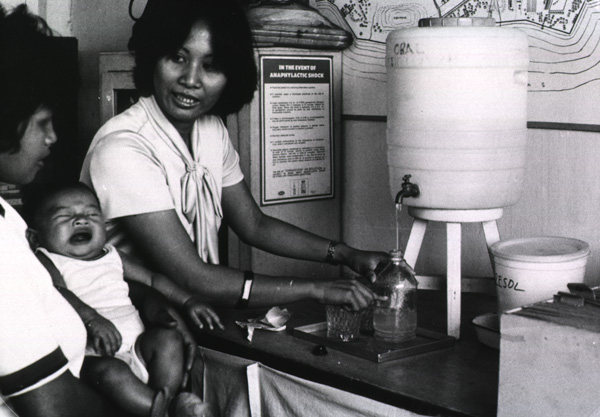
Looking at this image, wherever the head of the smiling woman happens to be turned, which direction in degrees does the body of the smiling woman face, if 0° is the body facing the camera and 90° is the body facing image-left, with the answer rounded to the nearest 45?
approximately 315°

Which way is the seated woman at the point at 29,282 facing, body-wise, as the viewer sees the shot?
to the viewer's right

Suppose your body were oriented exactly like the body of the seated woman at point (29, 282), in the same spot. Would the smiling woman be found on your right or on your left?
on your left

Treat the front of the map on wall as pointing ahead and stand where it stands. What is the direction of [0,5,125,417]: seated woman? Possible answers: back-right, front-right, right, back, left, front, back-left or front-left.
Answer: front-right

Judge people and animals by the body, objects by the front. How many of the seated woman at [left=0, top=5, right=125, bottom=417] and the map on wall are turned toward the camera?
1

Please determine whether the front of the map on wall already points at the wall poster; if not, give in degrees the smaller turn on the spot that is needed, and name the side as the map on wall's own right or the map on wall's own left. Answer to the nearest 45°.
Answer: approximately 90° to the map on wall's own right

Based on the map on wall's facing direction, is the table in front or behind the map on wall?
in front

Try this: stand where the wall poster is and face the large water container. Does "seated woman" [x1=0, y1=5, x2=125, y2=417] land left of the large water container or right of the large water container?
right

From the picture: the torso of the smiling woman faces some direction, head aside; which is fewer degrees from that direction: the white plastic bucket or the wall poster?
the white plastic bucket

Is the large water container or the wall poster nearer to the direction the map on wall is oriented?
the large water container

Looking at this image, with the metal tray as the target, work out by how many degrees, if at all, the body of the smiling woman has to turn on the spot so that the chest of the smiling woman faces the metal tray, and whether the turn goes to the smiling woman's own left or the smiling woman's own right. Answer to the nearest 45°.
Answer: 0° — they already face it

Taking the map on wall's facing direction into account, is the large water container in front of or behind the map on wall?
in front

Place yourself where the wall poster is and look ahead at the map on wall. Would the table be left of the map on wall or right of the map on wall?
right
